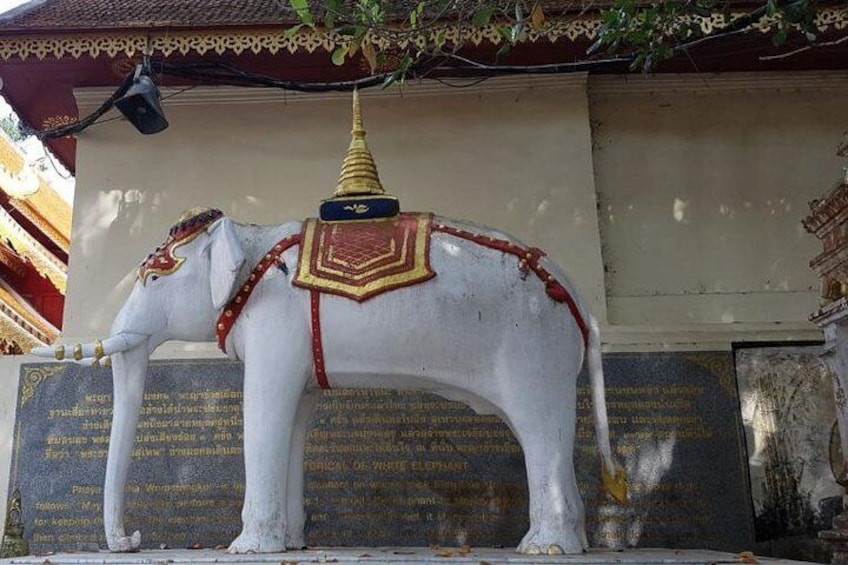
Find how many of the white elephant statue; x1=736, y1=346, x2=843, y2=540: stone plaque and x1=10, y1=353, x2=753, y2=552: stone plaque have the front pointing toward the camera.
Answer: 2

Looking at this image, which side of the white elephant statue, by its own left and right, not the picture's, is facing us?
left

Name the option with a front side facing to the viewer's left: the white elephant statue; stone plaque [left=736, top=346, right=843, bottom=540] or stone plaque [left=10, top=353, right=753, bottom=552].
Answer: the white elephant statue

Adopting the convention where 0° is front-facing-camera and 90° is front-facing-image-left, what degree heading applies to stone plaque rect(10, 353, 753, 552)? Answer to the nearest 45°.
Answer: approximately 0°

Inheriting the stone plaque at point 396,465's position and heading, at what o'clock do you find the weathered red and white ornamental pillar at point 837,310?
The weathered red and white ornamental pillar is roughly at 10 o'clock from the stone plaque.

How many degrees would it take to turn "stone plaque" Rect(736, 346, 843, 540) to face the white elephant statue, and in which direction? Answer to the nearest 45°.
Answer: approximately 45° to its right

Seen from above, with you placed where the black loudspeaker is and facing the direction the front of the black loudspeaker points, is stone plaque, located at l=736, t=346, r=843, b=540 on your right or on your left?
on your left
